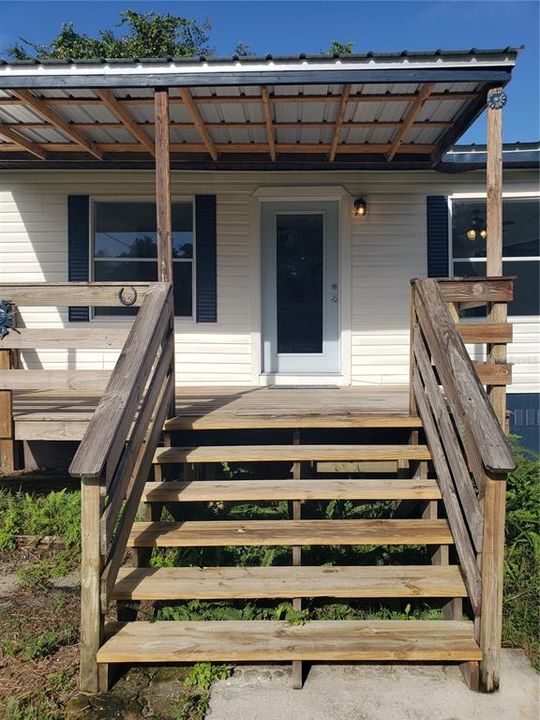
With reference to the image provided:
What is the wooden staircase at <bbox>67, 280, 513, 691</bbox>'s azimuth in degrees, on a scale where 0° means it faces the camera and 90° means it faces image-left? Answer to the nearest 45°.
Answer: approximately 0°

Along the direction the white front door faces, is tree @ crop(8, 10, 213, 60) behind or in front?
behind

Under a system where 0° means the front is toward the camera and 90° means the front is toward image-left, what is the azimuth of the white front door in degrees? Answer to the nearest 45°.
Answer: approximately 0°

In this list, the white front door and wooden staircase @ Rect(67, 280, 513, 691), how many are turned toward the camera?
2

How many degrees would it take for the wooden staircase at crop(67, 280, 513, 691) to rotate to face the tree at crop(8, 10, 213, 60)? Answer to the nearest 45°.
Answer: approximately 180°

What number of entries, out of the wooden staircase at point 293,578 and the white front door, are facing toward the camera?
2

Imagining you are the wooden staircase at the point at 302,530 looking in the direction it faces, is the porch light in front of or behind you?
behind

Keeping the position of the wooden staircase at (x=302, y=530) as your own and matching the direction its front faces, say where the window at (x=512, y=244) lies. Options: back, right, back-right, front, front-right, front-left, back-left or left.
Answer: back-left

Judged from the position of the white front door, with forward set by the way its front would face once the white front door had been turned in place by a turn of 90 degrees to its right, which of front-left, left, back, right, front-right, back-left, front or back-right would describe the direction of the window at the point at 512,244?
back

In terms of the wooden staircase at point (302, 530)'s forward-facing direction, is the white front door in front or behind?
behind
